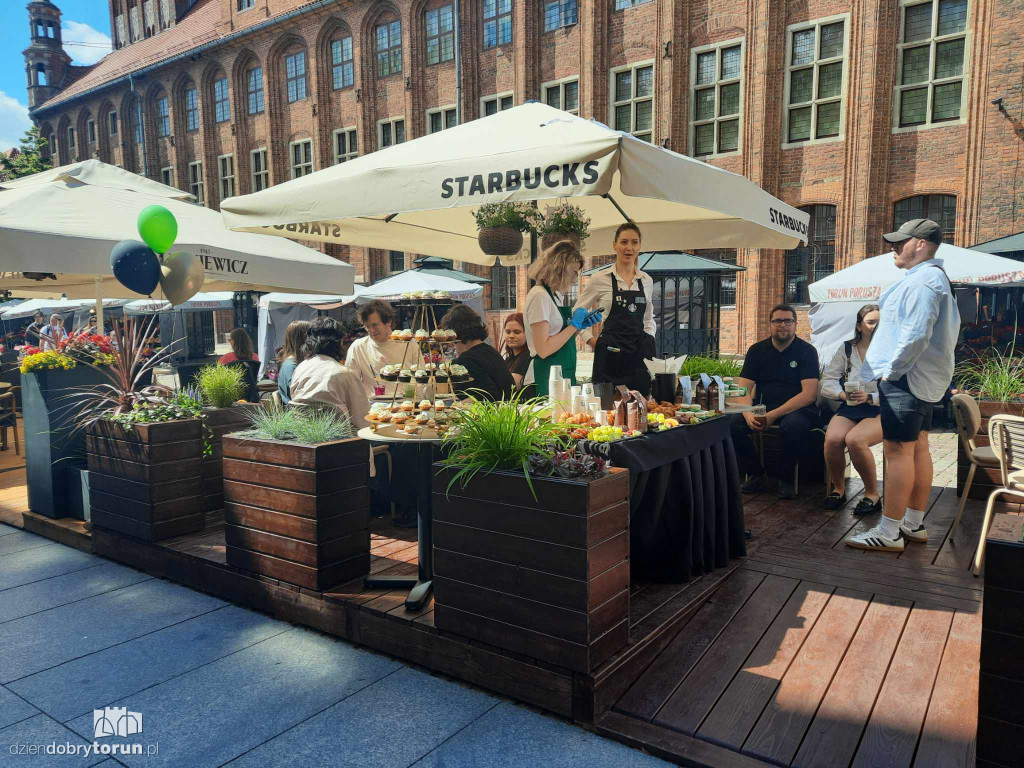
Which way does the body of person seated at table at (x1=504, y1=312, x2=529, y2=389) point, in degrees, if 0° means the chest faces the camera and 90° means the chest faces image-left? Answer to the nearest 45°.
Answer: approximately 45°

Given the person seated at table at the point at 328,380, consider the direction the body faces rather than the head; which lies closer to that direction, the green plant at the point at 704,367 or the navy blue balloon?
the green plant

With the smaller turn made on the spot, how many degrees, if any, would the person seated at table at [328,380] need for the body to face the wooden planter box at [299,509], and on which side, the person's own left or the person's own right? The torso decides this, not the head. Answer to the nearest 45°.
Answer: approximately 135° to the person's own right

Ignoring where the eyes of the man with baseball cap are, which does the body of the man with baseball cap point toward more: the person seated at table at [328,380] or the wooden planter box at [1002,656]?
the person seated at table

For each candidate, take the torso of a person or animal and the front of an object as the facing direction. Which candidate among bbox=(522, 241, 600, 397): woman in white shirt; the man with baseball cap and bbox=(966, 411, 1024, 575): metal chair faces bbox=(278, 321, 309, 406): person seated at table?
the man with baseball cap

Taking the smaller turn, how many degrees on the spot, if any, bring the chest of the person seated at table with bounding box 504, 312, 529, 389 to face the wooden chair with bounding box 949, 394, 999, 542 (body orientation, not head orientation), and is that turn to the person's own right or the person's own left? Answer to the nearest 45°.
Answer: approximately 90° to the person's own left

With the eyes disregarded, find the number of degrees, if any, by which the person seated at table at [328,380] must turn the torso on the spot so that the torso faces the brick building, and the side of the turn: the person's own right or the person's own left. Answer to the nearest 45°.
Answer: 0° — they already face it

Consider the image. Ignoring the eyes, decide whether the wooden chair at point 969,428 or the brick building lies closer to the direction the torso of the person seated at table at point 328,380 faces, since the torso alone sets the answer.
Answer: the brick building

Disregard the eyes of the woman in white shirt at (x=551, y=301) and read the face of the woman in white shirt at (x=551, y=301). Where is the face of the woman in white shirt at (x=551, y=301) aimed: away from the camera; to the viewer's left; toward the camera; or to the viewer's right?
to the viewer's right
